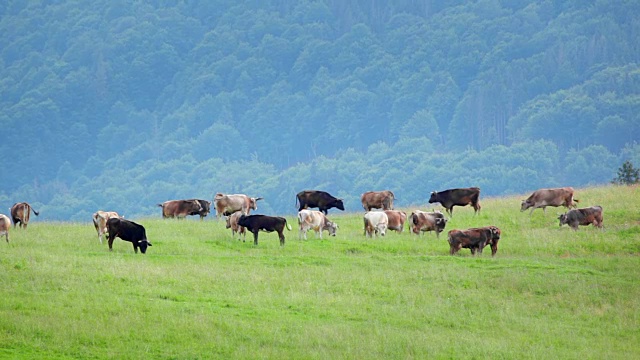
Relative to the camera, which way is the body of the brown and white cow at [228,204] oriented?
to the viewer's right

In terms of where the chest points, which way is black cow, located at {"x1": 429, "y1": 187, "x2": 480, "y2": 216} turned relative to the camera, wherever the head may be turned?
to the viewer's left

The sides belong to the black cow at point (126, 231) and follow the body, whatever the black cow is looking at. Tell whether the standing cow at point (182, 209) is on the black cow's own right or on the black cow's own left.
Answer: on the black cow's own left

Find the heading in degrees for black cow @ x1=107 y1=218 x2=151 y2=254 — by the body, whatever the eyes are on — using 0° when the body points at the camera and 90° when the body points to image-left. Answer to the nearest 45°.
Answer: approximately 315°

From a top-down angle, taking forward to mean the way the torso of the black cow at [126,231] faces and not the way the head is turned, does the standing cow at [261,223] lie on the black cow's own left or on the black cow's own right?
on the black cow's own left

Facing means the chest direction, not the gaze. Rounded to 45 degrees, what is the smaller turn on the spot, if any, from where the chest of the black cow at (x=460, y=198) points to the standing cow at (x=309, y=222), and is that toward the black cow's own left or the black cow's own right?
approximately 45° to the black cow's own left

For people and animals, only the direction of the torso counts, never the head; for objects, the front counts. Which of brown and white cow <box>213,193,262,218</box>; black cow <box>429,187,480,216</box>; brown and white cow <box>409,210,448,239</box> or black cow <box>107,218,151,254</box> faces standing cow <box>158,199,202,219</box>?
black cow <box>429,187,480,216</box>

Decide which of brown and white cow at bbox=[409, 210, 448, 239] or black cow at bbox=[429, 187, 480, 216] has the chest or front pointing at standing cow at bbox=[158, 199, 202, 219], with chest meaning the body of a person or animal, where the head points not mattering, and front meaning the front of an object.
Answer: the black cow

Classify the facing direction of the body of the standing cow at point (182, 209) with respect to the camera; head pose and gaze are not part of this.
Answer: to the viewer's right
